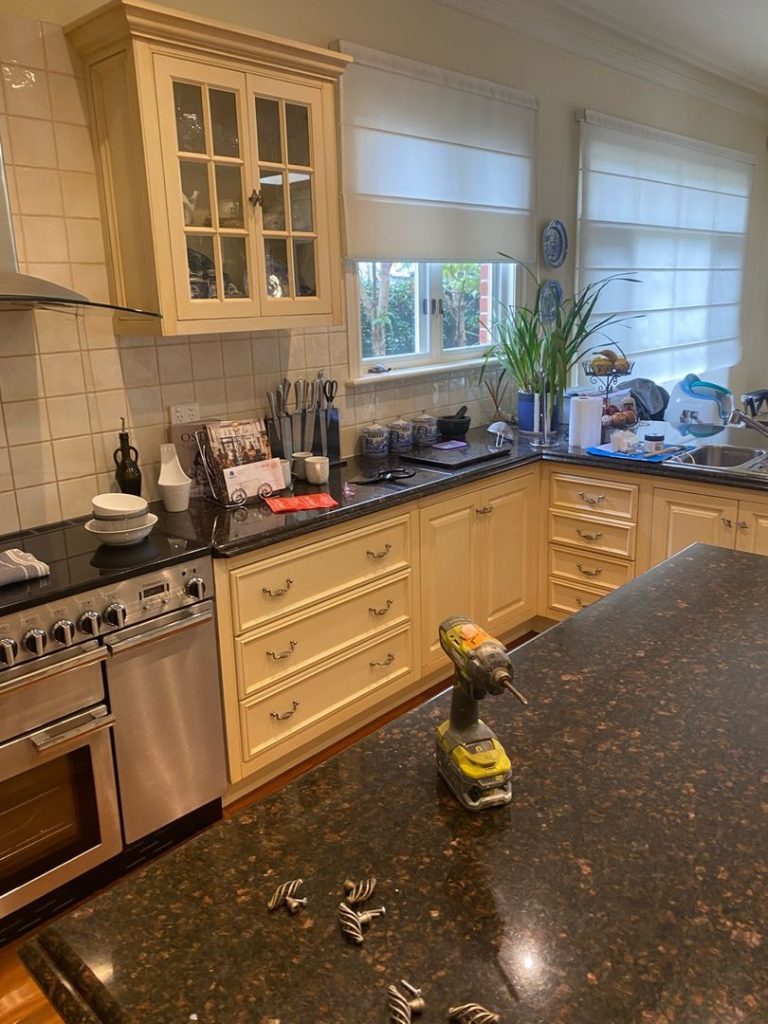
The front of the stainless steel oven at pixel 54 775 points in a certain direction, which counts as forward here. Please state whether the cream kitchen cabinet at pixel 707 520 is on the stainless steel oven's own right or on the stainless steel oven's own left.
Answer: on the stainless steel oven's own left

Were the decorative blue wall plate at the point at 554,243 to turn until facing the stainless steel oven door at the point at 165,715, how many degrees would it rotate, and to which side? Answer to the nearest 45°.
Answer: approximately 45° to its right

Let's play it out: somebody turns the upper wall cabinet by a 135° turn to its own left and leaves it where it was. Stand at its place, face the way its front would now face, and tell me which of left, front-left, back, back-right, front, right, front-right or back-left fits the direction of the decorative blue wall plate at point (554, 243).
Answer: front-right

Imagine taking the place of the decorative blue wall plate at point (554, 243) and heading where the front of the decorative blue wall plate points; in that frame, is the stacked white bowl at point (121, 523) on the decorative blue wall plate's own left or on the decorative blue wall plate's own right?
on the decorative blue wall plate's own right

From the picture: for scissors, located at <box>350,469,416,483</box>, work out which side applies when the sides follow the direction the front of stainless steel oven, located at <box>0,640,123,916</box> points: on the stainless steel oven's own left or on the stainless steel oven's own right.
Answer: on the stainless steel oven's own left

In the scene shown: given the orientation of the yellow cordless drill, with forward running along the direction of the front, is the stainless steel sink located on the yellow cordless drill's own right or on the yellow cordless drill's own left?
on the yellow cordless drill's own left

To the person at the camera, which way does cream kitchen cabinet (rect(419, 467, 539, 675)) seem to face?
facing the viewer and to the right of the viewer

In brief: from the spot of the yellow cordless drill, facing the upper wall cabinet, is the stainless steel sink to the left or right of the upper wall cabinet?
right

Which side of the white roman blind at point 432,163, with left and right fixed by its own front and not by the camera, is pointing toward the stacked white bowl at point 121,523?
right

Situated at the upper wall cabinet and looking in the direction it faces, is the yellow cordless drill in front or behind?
in front

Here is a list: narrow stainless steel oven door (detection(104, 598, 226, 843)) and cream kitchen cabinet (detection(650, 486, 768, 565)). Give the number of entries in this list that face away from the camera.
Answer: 0

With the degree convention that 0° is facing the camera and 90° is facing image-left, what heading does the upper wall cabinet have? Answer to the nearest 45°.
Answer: approximately 315°

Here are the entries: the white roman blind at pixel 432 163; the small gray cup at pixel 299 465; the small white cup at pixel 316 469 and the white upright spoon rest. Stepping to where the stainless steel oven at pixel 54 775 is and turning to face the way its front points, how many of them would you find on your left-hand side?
4

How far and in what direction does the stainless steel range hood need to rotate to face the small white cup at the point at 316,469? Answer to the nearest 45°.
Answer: approximately 90° to its left
